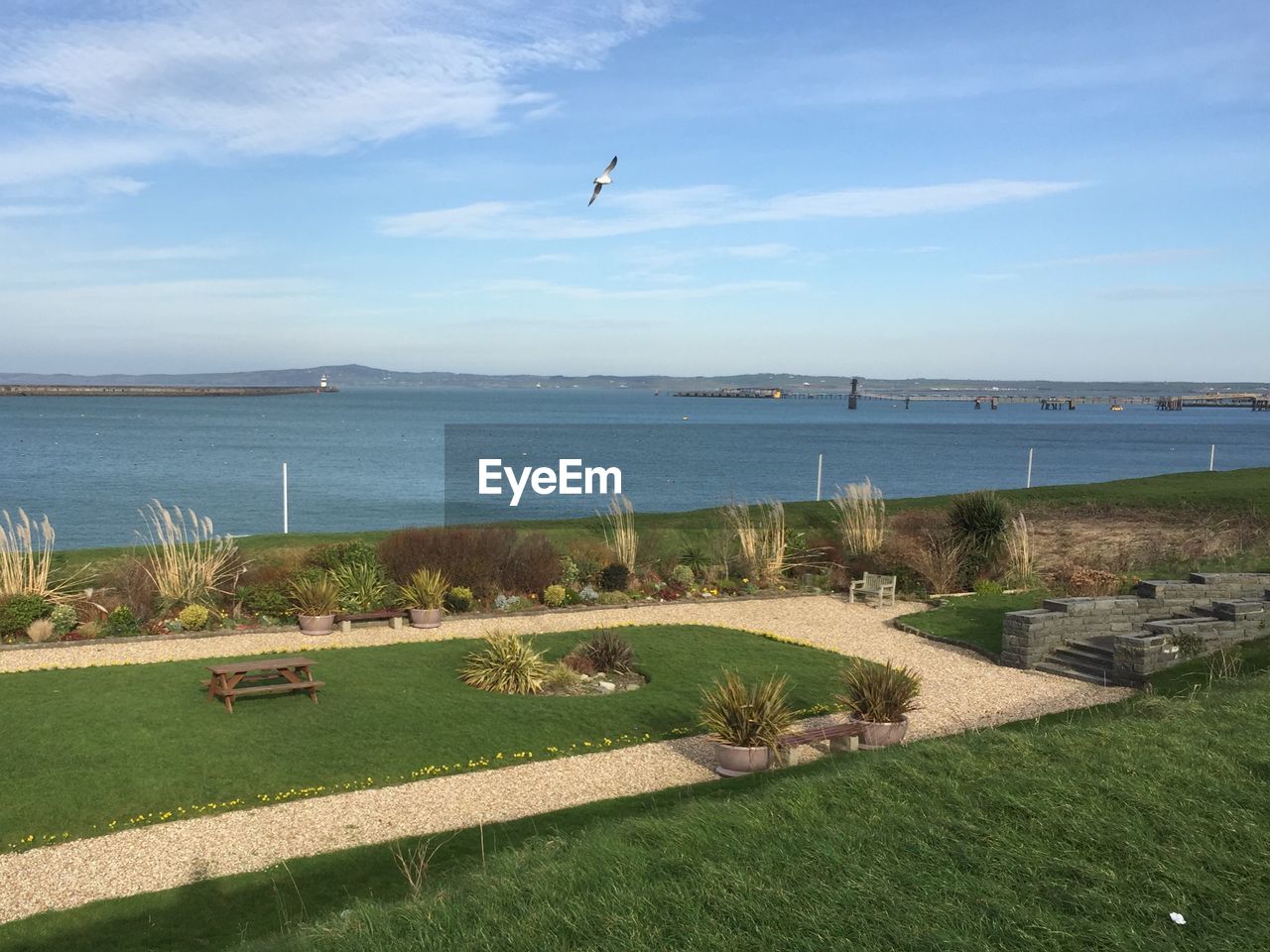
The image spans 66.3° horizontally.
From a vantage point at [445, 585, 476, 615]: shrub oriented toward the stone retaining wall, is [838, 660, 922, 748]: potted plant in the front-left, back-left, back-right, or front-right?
front-right

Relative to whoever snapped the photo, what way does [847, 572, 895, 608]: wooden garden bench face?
facing the viewer and to the left of the viewer

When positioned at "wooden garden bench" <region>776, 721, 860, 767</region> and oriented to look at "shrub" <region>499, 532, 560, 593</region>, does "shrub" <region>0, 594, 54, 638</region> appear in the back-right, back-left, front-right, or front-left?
front-left

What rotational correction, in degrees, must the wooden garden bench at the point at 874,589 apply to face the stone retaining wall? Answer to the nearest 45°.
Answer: approximately 90° to its left

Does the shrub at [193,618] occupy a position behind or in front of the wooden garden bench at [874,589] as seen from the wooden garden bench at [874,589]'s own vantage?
in front

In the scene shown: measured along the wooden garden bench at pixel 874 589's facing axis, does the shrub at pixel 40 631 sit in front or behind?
in front

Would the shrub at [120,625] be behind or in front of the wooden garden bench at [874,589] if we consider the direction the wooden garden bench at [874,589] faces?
in front

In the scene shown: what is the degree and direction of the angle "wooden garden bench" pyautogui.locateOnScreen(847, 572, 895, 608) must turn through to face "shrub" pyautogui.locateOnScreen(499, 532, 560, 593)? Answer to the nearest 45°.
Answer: approximately 45° to its right
